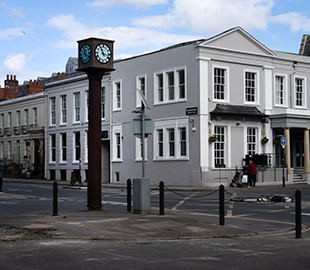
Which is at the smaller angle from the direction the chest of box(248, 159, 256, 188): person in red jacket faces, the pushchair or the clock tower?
the pushchair

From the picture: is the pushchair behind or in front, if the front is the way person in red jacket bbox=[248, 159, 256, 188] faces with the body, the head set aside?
in front

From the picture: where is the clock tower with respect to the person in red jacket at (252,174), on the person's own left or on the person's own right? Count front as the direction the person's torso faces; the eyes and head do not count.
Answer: on the person's own left

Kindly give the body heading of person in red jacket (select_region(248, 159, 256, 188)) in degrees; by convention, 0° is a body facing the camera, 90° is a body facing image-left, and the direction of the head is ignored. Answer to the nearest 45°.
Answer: approximately 90°
